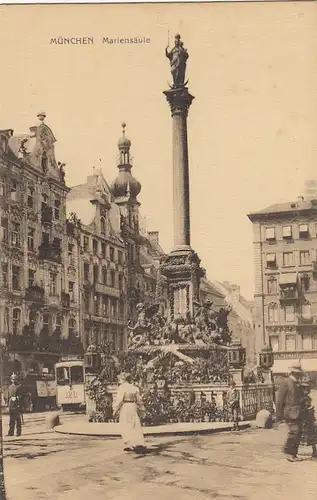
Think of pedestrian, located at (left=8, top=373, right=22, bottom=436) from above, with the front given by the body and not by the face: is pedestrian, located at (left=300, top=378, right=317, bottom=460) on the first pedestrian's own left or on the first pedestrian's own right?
on the first pedestrian's own left

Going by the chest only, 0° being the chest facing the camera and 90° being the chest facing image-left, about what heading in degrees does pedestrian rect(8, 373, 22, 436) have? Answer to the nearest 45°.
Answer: approximately 0°

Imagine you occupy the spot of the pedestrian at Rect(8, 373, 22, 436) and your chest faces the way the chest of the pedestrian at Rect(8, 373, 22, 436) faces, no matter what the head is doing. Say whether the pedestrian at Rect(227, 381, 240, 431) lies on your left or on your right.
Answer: on your left

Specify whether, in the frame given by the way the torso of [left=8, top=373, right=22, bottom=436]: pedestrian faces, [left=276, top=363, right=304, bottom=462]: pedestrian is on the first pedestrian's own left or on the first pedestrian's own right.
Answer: on the first pedestrian's own left

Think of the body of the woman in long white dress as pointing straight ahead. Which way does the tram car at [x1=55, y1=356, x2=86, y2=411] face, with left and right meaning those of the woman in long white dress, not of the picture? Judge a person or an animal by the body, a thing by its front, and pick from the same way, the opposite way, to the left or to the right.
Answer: the opposite way

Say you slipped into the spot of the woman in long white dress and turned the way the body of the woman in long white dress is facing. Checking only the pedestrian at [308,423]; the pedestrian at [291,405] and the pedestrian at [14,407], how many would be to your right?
2

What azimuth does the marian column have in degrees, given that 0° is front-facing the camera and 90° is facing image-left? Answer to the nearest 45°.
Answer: approximately 45°

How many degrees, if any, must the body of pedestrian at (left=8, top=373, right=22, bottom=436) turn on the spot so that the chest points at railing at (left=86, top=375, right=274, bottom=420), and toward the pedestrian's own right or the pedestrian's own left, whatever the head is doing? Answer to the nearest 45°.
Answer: approximately 90° to the pedestrian's own left

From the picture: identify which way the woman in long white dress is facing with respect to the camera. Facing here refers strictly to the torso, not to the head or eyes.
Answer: away from the camera
